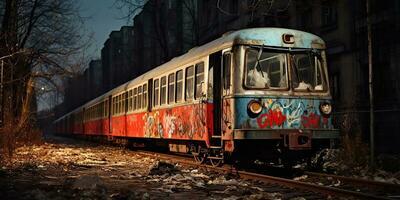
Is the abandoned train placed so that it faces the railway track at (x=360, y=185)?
yes

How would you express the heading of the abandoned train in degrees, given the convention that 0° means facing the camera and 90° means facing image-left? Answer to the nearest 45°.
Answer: approximately 315°
